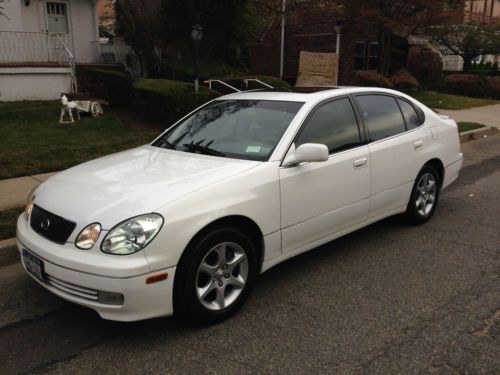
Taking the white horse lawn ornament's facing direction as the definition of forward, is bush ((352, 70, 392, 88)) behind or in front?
behind

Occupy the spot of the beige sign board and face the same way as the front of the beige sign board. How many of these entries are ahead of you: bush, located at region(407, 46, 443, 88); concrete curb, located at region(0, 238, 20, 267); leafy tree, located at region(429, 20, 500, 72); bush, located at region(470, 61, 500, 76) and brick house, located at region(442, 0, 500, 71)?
1

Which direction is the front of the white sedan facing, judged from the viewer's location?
facing the viewer and to the left of the viewer

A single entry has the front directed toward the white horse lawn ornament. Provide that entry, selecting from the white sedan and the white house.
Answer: the white house

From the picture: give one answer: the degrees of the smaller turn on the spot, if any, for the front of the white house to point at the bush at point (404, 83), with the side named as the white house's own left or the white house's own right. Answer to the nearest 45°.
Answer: approximately 90° to the white house's own left

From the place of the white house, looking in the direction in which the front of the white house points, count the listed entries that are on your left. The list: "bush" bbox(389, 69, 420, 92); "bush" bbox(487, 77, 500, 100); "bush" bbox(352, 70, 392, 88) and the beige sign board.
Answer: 4

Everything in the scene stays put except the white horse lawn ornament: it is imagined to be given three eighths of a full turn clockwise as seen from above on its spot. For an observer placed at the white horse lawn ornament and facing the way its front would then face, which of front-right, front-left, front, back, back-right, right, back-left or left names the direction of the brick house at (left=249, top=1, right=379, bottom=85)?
front-right

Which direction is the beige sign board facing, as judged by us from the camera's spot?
facing the viewer

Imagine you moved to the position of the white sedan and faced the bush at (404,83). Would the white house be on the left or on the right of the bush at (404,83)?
left

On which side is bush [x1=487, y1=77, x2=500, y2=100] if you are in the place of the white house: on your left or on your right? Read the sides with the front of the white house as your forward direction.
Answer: on your left

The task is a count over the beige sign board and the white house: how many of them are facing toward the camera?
2

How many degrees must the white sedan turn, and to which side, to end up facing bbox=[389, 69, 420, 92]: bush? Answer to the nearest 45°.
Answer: approximately 135° to its right

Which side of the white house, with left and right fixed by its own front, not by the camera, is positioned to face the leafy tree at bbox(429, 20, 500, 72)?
left
